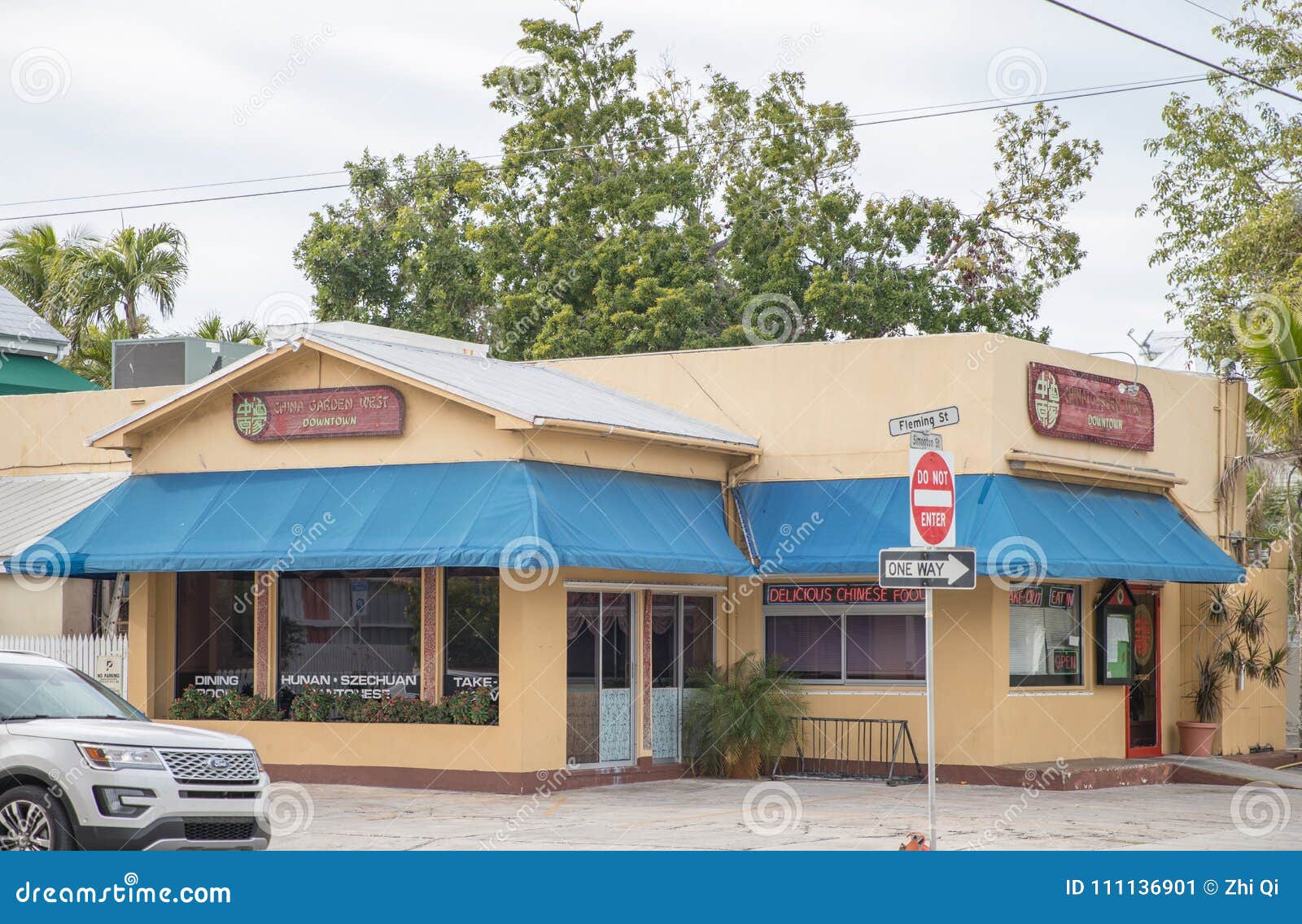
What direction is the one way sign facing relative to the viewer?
toward the camera

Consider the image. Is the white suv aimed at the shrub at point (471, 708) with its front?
no

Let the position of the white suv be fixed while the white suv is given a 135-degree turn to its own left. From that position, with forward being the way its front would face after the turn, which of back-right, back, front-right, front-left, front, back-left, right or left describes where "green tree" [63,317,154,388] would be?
front

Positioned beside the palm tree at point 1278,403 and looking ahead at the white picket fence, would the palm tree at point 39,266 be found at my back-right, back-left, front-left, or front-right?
front-right

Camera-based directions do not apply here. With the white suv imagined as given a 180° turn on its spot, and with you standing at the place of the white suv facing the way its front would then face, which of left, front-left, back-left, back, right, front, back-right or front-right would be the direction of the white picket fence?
front-right

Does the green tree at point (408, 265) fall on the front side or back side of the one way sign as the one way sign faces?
on the back side

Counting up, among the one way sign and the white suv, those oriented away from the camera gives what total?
0

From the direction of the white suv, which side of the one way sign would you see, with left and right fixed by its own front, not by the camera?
right

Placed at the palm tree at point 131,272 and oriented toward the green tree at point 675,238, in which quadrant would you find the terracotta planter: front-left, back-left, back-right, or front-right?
front-right

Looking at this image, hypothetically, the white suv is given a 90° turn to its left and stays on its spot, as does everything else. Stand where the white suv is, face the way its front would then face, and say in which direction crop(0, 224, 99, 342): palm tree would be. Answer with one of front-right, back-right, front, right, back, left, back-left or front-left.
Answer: front-left

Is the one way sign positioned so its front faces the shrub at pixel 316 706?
no

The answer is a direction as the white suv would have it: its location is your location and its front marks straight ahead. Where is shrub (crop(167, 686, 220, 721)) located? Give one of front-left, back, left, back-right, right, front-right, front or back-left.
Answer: back-left

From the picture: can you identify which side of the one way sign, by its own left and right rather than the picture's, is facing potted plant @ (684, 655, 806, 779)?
back

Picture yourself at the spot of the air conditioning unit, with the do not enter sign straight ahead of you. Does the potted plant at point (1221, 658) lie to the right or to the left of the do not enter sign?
left

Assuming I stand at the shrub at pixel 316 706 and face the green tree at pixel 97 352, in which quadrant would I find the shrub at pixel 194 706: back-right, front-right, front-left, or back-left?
front-left

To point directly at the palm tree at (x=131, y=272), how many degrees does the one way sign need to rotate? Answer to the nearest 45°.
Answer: approximately 135° to its right

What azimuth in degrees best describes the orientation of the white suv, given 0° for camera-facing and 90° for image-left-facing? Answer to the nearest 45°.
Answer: approximately 315°

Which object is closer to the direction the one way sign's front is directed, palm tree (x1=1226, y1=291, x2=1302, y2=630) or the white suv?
the white suv

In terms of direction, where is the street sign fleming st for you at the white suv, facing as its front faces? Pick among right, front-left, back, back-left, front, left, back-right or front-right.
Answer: front-left

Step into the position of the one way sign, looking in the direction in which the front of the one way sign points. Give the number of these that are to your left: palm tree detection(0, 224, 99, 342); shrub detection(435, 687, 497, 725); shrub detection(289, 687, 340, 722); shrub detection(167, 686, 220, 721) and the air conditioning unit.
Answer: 0
